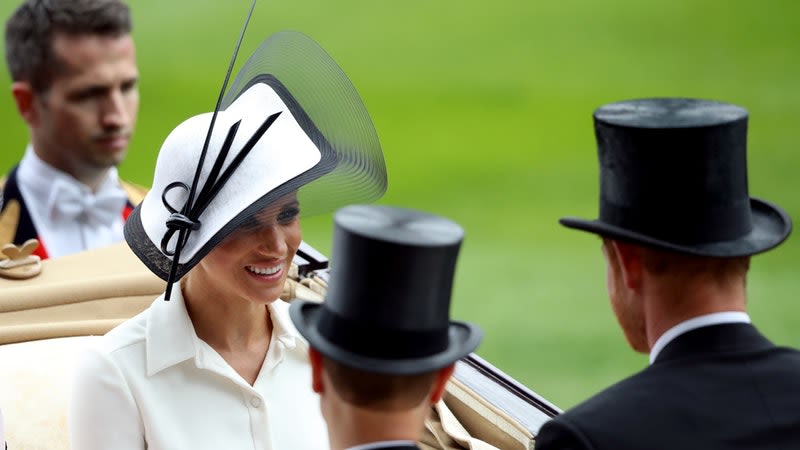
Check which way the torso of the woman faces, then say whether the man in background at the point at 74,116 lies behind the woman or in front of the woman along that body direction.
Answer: behind

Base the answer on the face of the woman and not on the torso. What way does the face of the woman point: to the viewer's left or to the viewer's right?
to the viewer's right

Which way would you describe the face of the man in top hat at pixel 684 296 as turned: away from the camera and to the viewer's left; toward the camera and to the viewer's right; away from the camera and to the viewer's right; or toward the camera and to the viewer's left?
away from the camera and to the viewer's left

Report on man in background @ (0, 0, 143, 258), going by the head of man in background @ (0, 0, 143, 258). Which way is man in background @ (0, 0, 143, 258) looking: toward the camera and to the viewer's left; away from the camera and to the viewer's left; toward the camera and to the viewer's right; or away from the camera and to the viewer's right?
toward the camera and to the viewer's right

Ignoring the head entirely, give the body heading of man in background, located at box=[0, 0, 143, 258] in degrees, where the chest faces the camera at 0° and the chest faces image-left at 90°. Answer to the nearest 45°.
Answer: approximately 315°

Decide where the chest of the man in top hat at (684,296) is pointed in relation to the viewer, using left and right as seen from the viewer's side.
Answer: facing away from the viewer and to the left of the viewer
